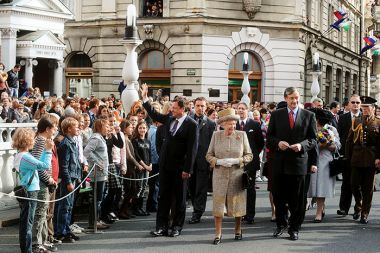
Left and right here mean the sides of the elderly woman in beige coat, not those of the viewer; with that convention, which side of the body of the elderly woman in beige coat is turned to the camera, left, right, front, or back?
front

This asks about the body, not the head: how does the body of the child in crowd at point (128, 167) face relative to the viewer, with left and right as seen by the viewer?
facing to the right of the viewer

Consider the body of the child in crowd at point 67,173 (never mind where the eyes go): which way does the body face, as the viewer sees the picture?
to the viewer's right

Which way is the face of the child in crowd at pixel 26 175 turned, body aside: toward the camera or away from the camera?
away from the camera

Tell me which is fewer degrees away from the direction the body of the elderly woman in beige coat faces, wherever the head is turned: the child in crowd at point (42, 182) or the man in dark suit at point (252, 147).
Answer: the child in crowd

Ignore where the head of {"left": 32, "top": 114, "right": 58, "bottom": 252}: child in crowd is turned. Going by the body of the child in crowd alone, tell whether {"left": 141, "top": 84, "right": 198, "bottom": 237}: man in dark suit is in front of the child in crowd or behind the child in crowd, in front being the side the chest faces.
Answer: in front

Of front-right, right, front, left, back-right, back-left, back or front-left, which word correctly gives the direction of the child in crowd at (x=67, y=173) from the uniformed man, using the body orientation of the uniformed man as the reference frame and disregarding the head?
front-right

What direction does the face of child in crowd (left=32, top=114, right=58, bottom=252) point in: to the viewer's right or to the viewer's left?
to the viewer's right

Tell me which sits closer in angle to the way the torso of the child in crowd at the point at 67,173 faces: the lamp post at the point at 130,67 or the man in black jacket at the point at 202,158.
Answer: the man in black jacket

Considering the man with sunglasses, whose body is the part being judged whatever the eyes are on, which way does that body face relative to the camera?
toward the camera

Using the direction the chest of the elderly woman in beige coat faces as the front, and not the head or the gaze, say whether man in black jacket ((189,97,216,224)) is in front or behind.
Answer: behind

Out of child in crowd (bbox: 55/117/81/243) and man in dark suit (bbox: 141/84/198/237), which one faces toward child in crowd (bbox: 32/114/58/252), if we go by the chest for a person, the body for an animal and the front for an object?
the man in dark suit

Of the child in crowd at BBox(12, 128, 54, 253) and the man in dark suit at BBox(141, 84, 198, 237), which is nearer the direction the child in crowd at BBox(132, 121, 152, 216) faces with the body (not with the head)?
the man in dark suit

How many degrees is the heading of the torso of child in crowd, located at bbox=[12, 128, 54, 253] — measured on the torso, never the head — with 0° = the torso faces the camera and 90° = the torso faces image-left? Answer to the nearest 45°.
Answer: approximately 270°

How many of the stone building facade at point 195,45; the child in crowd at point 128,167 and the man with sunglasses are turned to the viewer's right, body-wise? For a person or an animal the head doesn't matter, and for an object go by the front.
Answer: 1

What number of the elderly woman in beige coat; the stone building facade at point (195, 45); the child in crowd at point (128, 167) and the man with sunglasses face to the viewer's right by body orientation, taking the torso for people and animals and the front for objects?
1
